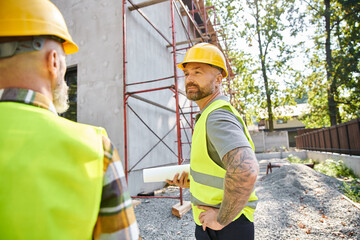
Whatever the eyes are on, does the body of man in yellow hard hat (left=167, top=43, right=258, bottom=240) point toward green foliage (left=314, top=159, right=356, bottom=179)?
no

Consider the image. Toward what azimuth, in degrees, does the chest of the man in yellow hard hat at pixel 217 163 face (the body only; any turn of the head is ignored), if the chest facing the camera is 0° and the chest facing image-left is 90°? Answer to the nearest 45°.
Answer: approximately 90°

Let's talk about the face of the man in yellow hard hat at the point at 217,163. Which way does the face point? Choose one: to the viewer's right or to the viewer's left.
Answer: to the viewer's left

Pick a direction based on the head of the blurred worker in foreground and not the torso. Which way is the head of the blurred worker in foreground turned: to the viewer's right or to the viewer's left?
to the viewer's right

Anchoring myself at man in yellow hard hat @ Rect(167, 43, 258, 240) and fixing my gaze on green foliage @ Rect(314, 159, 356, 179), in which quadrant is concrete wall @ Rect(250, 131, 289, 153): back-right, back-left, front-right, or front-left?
front-left

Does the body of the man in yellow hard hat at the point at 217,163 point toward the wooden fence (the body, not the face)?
no

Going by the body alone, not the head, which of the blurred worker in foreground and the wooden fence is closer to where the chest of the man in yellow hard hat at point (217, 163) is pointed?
the blurred worker in foreground

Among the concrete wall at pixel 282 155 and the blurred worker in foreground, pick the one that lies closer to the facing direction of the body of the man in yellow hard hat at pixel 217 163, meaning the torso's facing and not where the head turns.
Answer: the blurred worker in foreground
